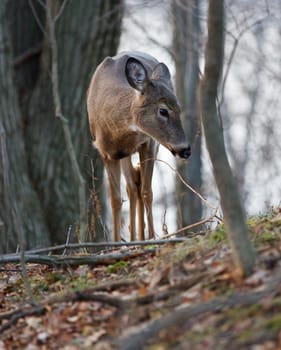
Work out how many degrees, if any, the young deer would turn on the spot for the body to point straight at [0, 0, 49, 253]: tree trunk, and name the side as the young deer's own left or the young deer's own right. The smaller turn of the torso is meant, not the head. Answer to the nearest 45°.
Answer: approximately 135° to the young deer's own right

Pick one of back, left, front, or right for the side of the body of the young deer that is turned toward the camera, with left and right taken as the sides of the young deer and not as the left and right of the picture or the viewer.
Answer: front

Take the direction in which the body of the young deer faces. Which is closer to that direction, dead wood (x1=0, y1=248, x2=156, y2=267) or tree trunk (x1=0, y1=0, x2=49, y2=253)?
the dead wood

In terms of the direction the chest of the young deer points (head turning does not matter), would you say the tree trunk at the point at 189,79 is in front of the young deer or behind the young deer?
behind

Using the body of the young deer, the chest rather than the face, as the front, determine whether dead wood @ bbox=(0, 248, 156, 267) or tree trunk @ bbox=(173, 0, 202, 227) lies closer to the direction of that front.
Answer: the dead wood

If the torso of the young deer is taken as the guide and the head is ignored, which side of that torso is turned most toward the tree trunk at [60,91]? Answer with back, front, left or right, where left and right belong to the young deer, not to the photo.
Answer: back

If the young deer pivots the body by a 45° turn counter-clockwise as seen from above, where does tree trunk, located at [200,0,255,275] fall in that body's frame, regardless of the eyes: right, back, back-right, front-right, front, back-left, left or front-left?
front-right

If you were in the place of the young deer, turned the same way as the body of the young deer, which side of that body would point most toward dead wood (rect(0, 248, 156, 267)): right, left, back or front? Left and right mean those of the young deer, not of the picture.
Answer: front

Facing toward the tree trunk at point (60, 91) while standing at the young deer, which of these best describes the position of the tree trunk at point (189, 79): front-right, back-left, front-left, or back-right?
front-right
